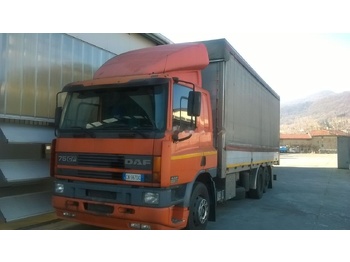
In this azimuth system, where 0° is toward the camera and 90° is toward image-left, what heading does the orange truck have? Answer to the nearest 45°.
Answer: approximately 45°
